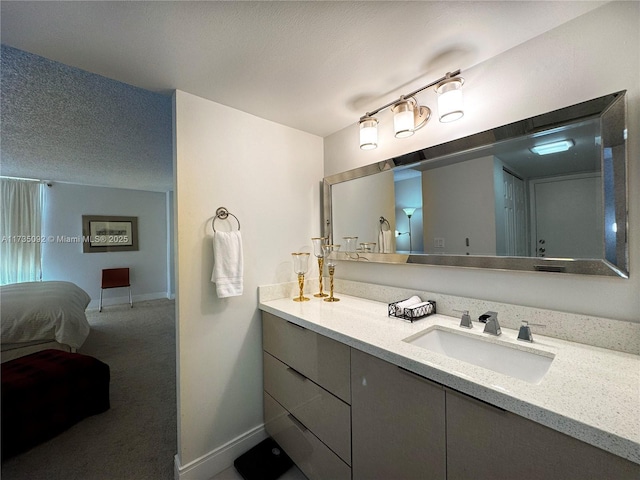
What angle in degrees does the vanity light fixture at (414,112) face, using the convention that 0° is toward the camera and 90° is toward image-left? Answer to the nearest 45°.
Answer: approximately 45°

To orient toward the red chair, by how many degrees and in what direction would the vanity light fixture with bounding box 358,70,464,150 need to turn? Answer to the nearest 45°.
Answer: approximately 45° to its right

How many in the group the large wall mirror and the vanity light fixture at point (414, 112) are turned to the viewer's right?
0

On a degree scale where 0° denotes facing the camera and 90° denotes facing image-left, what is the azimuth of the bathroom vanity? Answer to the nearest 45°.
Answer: approximately 45°

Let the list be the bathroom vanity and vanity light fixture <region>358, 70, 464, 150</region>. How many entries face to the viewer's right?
0

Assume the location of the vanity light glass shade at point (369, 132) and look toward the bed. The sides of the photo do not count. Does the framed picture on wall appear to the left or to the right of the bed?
right

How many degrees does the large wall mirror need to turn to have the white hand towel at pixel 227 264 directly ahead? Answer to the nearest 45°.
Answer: approximately 45° to its right

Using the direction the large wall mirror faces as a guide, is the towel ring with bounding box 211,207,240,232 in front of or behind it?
in front

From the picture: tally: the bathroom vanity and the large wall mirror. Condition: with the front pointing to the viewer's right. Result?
0

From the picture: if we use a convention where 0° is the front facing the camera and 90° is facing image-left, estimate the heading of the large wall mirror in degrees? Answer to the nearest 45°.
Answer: approximately 45°

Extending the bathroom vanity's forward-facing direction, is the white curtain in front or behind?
in front
